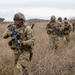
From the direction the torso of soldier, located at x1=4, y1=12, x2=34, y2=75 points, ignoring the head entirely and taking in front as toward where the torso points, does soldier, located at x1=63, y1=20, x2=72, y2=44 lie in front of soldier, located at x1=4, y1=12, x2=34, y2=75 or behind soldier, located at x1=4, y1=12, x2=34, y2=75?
behind

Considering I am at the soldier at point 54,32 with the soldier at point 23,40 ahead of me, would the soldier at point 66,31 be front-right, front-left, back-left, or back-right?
back-left

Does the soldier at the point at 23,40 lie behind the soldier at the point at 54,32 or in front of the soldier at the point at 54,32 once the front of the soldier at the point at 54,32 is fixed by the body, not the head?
in front

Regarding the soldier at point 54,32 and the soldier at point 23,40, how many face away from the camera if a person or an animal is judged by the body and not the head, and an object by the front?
0

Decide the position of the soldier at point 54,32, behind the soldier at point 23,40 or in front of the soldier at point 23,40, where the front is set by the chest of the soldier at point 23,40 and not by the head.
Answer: behind

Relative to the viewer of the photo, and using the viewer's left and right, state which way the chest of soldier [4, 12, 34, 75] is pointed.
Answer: facing the viewer and to the left of the viewer

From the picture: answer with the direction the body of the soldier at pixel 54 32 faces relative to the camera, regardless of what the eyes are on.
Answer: toward the camera
